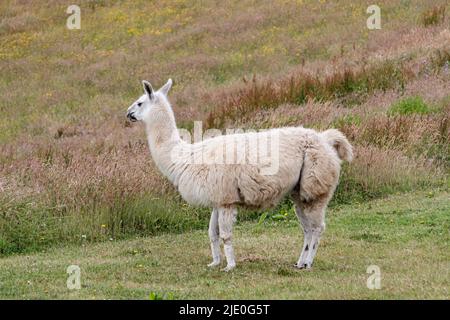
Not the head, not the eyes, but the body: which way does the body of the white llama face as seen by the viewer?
to the viewer's left

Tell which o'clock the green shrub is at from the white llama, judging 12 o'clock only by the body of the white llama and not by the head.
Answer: The green shrub is roughly at 4 o'clock from the white llama.
